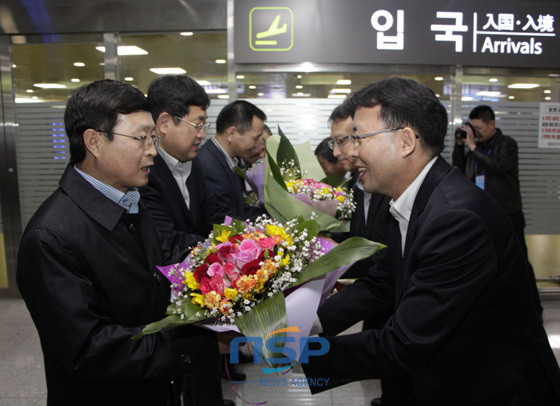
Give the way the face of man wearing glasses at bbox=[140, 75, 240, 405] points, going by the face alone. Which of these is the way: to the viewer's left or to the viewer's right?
to the viewer's right

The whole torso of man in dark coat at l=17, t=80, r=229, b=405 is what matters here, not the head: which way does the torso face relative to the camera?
to the viewer's right

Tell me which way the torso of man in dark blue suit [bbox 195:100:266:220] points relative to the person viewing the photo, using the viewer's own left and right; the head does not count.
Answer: facing to the right of the viewer

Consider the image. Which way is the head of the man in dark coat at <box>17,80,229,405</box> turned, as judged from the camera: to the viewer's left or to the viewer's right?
to the viewer's right

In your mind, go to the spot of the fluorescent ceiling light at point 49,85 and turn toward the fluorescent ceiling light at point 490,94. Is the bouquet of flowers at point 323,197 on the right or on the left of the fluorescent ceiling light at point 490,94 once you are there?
right

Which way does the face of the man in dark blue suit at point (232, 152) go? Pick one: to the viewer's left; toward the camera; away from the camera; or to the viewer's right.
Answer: to the viewer's right

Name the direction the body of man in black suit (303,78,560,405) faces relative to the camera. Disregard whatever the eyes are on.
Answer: to the viewer's left
